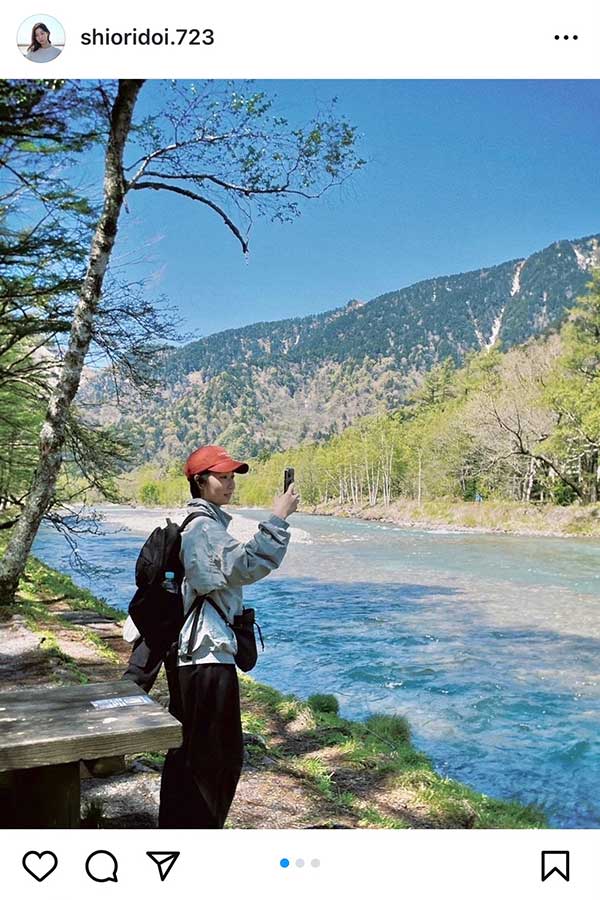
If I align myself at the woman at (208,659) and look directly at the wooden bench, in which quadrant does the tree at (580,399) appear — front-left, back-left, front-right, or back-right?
back-right

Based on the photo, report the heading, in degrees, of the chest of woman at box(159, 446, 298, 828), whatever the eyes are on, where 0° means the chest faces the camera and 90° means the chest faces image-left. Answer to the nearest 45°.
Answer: approximately 270°

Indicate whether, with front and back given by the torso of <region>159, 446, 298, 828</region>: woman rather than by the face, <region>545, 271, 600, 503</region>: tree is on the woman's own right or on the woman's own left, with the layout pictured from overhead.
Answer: on the woman's own left
